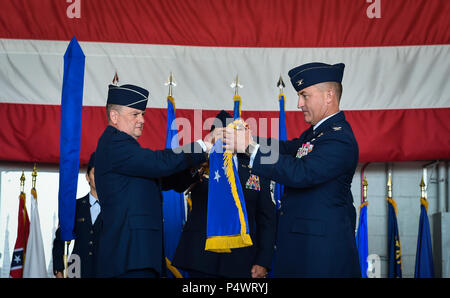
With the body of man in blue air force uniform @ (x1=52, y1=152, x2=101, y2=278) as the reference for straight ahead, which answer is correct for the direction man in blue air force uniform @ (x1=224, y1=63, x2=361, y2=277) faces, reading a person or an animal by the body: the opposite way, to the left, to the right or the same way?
to the right

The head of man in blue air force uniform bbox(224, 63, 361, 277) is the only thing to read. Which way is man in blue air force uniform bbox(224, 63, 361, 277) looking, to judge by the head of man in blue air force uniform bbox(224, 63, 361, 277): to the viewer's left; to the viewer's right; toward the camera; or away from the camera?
to the viewer's left

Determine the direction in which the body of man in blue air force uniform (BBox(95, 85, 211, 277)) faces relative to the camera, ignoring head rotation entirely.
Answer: to the viewer's right

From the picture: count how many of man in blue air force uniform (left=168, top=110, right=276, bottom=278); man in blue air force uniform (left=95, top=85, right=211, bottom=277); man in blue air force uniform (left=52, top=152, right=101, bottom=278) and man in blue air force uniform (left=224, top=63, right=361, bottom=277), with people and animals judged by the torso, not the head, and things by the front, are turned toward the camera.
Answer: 2

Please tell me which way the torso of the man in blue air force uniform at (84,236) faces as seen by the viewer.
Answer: toward the camera

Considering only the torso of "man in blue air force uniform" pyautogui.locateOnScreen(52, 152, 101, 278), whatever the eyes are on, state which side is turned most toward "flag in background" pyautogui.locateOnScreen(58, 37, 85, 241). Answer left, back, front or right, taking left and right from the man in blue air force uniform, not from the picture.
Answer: front

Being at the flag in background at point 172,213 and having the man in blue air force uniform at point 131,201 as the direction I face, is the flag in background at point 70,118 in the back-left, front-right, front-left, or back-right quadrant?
front-right

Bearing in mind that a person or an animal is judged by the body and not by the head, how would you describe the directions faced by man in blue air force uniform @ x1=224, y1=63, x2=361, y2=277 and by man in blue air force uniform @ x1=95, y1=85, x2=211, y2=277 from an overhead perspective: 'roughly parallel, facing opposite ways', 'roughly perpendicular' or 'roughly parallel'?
roughly parallel, facing opposite ways

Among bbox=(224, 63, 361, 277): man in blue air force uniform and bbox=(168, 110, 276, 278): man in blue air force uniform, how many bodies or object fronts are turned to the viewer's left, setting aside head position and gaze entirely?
1

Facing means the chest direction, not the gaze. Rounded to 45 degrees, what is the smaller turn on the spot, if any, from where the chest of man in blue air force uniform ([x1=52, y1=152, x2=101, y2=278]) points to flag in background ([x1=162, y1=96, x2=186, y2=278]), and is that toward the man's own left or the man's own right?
approximately 135° to the man's own left

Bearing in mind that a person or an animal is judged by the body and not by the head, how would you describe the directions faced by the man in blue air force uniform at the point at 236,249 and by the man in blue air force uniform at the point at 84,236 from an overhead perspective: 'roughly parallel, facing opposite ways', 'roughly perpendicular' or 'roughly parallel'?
roughly parallel

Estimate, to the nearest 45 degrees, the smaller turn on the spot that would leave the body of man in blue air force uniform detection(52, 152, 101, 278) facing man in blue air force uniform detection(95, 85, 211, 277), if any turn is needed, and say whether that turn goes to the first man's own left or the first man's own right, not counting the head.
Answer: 0° — they already face them

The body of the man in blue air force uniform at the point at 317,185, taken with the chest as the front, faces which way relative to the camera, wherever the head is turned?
to the viewer's left

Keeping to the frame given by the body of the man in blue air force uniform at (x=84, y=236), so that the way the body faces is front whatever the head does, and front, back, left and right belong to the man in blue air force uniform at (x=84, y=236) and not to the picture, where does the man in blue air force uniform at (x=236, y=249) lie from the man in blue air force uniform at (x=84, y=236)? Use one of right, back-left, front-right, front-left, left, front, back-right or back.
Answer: front-left

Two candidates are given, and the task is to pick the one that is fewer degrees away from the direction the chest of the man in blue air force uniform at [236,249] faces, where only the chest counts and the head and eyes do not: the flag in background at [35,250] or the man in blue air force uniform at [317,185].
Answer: the man in blue air force uniform

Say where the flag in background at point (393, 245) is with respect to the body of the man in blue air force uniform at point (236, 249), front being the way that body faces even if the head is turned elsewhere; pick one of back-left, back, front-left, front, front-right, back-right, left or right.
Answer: back-left

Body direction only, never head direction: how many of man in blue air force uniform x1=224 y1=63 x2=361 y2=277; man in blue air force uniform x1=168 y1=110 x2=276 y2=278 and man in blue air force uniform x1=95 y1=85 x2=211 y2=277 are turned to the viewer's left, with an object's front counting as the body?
1

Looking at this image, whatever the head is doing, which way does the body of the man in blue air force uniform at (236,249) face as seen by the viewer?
toward the camera
